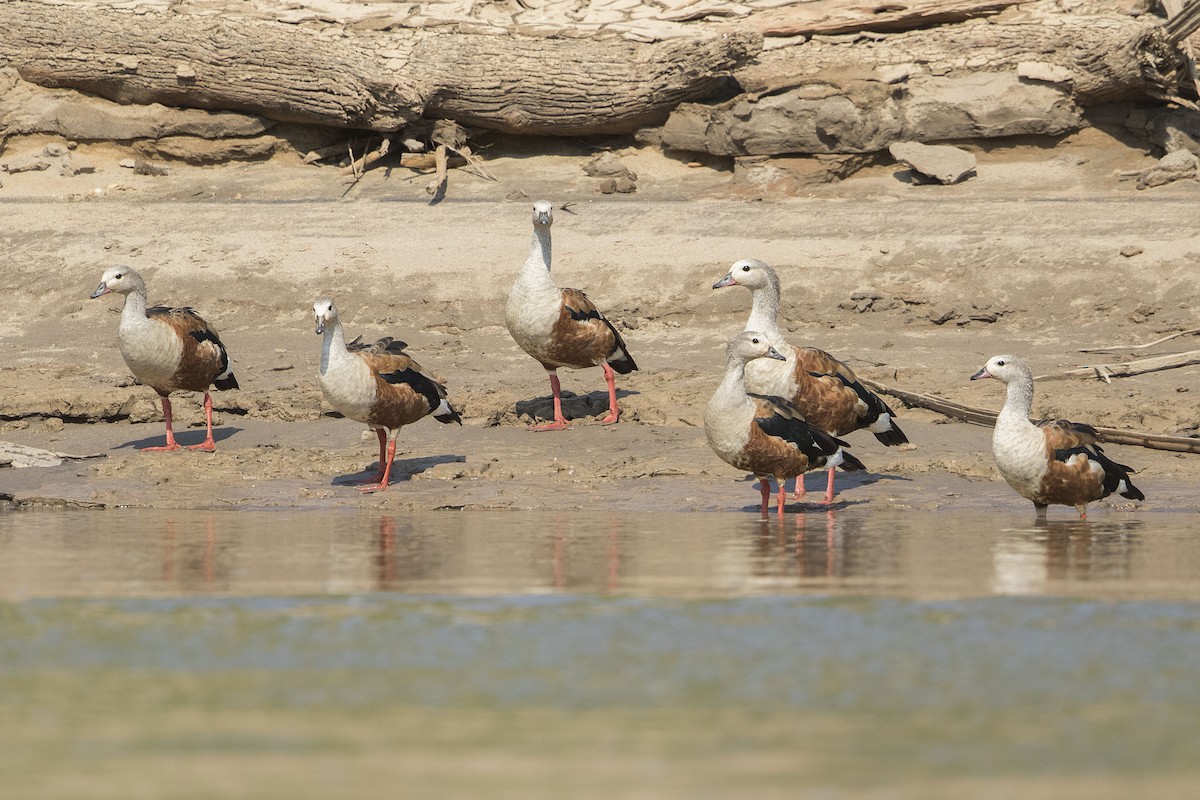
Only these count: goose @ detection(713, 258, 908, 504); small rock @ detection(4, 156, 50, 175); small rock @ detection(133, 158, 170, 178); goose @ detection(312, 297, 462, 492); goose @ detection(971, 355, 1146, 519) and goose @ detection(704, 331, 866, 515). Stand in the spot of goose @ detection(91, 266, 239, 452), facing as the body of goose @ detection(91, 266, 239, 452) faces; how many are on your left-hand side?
4

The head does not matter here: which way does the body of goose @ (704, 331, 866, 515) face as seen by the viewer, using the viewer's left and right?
facing the viewer and to the left of the viewer

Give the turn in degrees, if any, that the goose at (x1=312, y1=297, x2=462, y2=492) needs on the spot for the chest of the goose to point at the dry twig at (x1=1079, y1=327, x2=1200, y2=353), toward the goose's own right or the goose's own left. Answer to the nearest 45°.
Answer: approximately 135° to the goose's own left

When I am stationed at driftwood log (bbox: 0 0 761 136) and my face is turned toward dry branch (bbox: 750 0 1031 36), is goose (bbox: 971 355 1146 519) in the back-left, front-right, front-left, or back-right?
front-right

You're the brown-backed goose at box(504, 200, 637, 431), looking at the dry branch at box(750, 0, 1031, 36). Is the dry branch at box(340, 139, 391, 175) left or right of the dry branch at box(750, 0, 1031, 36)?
left

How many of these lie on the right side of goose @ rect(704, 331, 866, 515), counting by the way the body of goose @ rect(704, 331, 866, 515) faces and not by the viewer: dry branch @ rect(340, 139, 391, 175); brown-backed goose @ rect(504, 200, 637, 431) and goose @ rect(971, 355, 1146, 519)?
2

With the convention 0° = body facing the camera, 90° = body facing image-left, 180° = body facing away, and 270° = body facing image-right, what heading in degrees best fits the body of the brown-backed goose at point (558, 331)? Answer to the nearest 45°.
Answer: approximately 45°

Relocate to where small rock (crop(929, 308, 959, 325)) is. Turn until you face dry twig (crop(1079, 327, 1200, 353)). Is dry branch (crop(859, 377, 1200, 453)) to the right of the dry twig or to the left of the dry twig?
right

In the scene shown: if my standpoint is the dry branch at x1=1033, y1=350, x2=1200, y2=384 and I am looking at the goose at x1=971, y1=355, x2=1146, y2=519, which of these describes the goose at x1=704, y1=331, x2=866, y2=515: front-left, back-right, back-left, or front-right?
front-right

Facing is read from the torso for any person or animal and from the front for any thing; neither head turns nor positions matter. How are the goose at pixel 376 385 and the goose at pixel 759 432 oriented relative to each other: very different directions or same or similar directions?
same or similar directions

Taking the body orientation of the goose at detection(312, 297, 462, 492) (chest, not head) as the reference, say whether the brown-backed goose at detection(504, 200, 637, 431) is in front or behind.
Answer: behind

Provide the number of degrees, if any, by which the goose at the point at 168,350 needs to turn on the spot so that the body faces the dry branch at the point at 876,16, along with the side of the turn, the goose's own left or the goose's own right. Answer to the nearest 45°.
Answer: approximately 180°

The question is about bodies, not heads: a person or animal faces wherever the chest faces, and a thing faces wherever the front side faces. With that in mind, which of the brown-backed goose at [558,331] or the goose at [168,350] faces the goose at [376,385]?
the brown-backed goose

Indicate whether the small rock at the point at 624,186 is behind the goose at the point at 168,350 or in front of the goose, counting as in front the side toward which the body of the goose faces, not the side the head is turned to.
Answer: behind

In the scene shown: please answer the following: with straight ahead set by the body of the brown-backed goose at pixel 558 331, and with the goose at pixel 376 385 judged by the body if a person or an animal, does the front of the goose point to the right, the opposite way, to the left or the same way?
the same way

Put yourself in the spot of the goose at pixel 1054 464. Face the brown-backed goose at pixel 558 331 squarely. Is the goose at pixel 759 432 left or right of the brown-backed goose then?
left

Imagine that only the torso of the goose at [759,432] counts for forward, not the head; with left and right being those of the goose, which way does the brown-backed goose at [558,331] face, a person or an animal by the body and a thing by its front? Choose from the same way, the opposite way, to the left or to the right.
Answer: the same way
